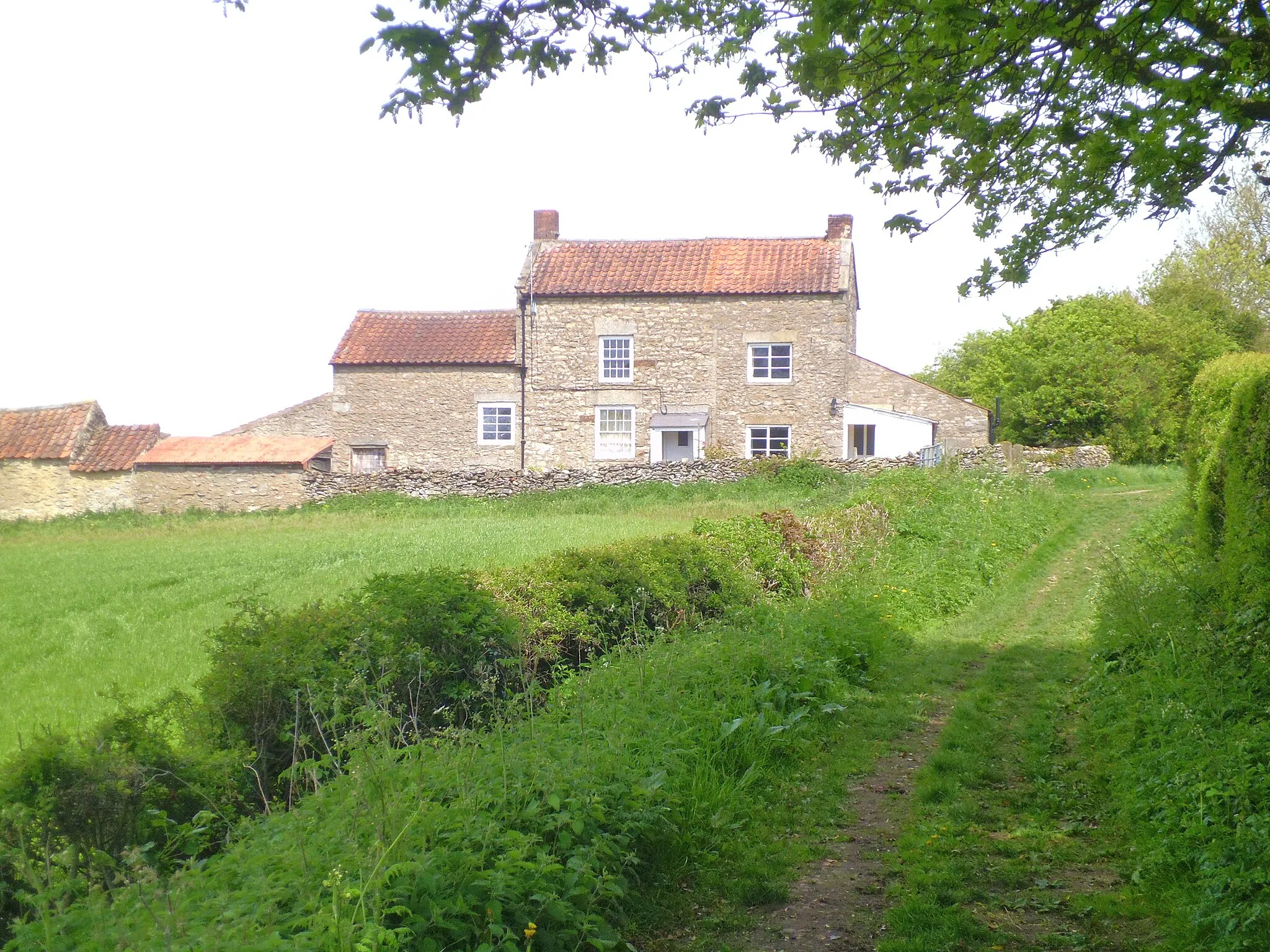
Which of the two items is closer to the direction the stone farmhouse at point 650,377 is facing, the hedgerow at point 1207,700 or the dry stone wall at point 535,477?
the hedgerow

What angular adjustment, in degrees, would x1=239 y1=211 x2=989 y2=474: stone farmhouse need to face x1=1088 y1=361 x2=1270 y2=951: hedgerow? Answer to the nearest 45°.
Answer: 0° — it already faces it

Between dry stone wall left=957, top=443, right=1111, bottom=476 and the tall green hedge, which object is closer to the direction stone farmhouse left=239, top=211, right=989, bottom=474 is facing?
the tall green hedge

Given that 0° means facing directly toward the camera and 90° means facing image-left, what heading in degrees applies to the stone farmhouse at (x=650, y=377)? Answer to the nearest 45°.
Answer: approximately 0°

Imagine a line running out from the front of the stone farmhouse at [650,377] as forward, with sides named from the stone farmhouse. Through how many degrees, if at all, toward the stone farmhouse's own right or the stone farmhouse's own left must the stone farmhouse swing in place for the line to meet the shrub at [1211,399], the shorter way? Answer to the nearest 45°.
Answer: approximately 45° to the stone farmhouse's own left

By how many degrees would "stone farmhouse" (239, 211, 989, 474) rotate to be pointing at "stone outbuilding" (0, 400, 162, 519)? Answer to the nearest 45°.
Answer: approximately 90° to its right

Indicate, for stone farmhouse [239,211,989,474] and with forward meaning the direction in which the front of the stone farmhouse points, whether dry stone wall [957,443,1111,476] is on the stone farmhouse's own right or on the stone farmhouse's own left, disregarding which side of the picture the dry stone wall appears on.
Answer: on the stone farmhouse's own left
